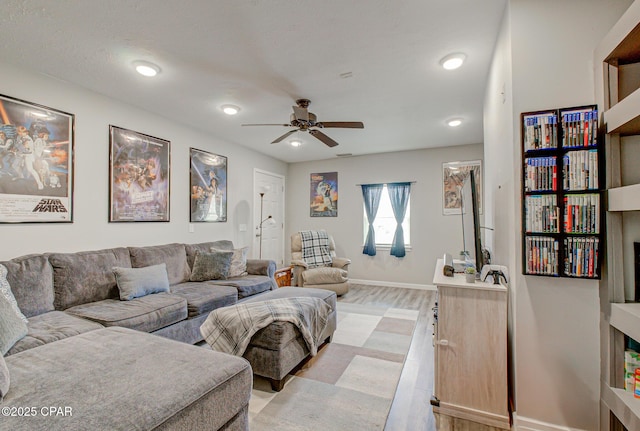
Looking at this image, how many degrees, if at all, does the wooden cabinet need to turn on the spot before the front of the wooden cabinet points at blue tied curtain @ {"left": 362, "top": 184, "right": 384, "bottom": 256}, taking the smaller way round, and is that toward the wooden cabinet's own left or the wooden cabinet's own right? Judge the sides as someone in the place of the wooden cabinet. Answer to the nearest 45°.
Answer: approximately 45° to the wooden cabinet's own right

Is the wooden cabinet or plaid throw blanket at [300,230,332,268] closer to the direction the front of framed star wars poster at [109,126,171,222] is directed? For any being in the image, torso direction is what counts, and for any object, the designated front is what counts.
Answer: the wooden cabinet

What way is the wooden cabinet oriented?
to the viewer's left

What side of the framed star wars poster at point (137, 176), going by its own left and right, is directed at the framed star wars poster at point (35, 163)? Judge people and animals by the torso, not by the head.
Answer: right

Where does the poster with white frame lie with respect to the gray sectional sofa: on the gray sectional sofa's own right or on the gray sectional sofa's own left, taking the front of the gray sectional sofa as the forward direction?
on the gray sectional sofa's own left

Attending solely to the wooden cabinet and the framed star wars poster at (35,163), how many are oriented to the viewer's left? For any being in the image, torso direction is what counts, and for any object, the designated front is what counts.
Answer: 1

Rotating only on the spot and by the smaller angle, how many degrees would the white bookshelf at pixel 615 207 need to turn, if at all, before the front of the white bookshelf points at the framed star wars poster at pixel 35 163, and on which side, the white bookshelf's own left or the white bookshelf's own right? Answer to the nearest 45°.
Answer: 0° — it already faces it

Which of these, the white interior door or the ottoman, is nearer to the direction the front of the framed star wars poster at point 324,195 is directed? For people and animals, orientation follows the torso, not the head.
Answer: the ottoman

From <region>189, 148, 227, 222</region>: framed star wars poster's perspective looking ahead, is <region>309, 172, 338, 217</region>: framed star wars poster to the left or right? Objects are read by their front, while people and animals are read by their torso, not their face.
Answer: on its left

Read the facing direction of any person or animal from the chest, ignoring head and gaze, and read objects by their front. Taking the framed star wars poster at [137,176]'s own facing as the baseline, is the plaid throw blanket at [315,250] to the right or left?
on its left

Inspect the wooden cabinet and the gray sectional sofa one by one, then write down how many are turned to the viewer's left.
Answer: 1
